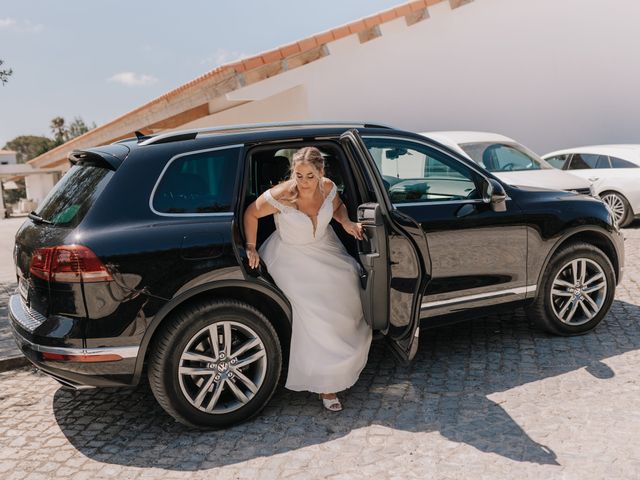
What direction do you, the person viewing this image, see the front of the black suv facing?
facing away from the viewer and to the right of the viewer

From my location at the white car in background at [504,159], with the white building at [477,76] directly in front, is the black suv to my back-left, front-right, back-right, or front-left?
back-left

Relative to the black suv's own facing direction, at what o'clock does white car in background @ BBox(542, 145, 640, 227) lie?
The white car in background is roughly at 12 o'clock from the black suv.

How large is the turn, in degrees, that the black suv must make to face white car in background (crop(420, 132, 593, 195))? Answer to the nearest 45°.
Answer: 0° — it already faces it

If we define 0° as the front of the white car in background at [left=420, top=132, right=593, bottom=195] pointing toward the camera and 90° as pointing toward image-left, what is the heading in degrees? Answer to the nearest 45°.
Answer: approximately 315°
